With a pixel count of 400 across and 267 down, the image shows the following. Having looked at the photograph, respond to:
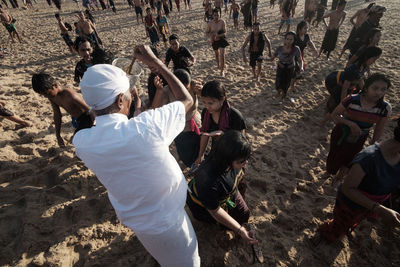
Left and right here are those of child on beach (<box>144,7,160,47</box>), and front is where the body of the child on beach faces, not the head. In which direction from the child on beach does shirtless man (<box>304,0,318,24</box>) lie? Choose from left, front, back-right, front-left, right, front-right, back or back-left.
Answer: left

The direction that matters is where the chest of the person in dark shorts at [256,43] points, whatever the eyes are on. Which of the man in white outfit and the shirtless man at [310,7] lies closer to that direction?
the man in white outfit

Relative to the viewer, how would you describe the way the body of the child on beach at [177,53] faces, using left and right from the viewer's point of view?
facing the viewer

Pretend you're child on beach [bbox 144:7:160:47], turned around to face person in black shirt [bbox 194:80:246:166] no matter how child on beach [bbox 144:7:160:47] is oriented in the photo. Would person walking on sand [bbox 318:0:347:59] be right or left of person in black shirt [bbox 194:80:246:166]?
left

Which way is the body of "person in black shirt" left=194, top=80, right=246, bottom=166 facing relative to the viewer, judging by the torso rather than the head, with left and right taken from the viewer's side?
facing the viewer and to the left of the viewer

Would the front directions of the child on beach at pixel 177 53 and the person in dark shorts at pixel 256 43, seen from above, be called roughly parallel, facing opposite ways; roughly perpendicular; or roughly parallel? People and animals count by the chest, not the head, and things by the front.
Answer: roughly parallel

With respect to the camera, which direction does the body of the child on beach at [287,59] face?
toward the camera

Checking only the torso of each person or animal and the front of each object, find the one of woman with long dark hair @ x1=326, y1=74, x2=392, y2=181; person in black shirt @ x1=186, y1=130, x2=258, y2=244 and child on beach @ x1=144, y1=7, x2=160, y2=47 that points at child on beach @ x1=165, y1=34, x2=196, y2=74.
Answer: child on beach @ x1=144, y1=7, x2=160, y2=47

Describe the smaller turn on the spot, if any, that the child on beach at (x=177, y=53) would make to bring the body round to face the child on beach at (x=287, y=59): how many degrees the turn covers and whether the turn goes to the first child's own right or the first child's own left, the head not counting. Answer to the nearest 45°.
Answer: approximately 90° to the first child's own left

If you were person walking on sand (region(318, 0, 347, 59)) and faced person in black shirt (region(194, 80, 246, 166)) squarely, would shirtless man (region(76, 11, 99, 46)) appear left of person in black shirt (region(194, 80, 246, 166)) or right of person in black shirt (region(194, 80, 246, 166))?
right

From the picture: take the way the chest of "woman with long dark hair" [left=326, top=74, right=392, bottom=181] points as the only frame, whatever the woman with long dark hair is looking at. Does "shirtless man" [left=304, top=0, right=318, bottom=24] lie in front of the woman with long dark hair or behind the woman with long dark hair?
behind

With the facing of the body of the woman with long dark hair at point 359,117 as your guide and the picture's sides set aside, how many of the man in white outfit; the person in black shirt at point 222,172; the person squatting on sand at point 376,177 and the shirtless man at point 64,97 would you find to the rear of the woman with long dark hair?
0

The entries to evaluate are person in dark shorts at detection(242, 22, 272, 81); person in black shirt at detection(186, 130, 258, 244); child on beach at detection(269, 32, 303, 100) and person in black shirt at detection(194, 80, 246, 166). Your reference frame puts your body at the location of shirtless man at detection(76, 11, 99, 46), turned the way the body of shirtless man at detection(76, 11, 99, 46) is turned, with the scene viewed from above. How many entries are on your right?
0

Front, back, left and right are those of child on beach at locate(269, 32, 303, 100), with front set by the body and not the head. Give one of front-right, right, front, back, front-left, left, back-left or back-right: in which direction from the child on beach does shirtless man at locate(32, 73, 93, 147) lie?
front-right

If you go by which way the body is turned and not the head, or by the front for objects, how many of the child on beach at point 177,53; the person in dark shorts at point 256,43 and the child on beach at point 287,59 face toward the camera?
3

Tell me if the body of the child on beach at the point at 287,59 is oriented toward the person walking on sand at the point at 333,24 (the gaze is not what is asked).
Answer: no

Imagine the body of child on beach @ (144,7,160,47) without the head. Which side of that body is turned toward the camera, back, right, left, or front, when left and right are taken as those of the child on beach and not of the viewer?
front

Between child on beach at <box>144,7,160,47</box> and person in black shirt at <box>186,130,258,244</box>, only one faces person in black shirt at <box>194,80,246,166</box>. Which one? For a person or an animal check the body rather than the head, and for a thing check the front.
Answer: the child on beach
